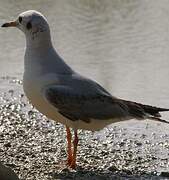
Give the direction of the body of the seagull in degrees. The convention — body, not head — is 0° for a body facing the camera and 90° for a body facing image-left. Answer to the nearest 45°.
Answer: approximately 90°
